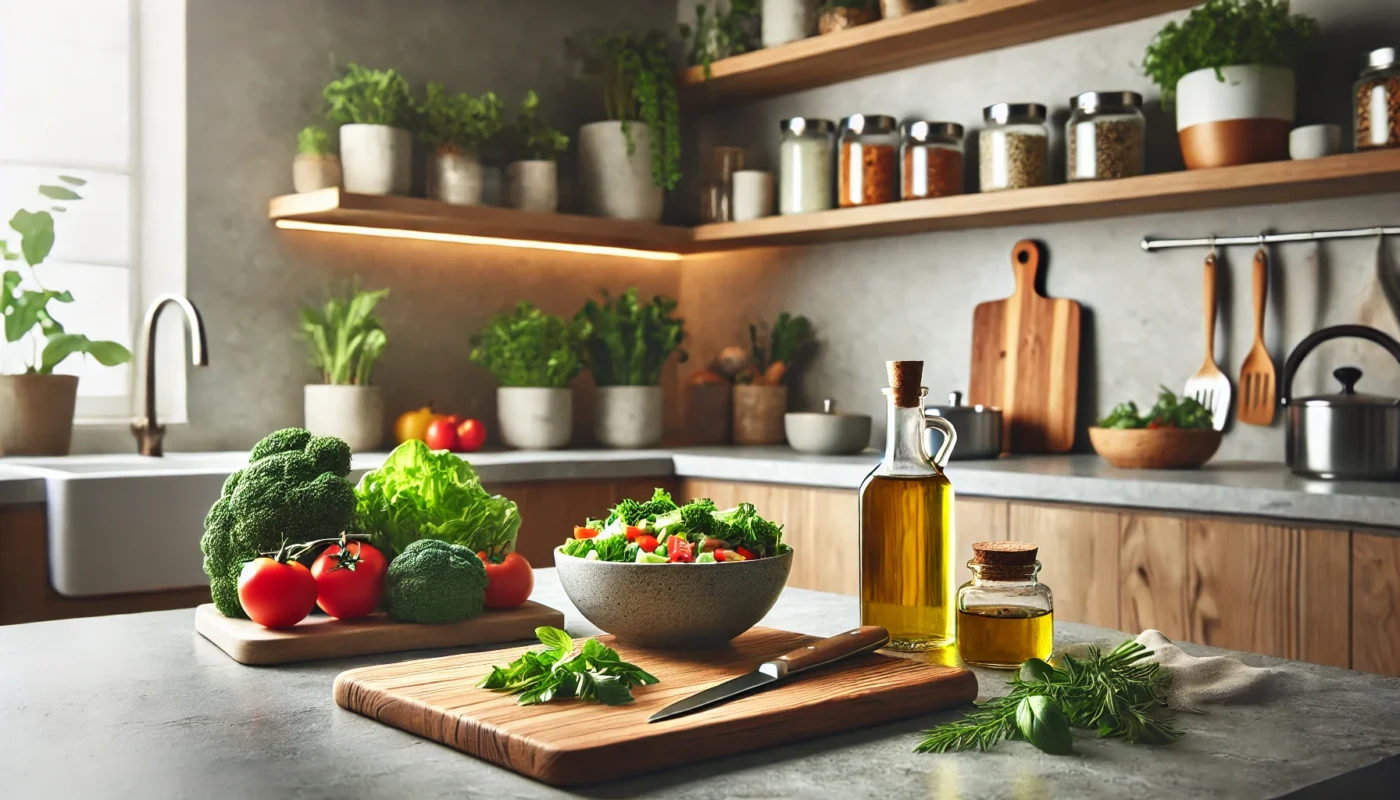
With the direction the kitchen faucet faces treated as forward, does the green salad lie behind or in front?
in front

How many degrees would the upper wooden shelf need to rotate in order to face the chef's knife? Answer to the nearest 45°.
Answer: approximately 45° to its left

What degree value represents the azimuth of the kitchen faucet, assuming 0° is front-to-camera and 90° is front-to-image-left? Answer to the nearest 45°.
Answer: approximately 315°

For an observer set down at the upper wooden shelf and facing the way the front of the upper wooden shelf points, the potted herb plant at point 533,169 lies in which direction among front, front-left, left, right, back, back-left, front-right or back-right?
front-right

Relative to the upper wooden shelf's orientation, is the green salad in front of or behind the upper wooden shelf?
in front

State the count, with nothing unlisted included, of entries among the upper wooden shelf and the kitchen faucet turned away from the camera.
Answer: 0

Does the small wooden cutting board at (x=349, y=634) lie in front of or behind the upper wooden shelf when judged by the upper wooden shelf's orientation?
in front
